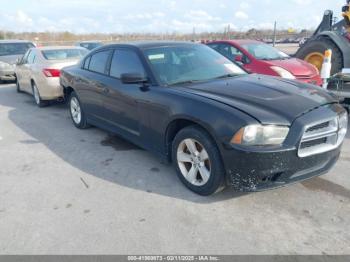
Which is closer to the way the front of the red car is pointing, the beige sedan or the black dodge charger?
the black dodge charger

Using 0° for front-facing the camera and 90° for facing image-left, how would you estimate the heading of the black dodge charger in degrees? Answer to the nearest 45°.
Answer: approximately 315°

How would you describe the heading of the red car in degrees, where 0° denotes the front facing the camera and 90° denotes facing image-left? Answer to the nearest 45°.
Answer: approximately 315°

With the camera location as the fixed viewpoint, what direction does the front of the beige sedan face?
facing away from the viewer and to the left of the viewer

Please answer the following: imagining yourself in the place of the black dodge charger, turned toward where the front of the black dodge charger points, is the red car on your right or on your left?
on your left

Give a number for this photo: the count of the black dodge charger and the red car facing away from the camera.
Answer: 0

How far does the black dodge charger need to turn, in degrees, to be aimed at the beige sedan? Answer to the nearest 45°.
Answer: approximately 180°

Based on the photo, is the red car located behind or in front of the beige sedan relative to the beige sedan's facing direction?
behind
